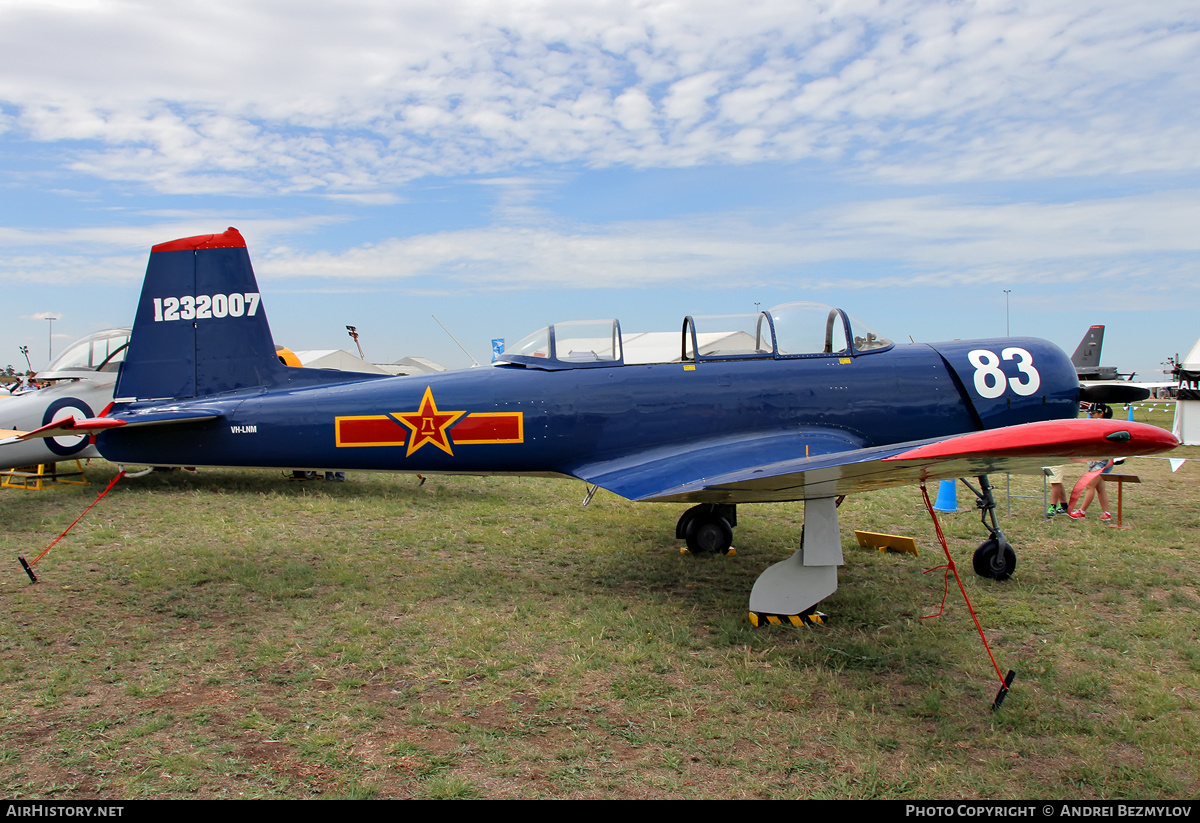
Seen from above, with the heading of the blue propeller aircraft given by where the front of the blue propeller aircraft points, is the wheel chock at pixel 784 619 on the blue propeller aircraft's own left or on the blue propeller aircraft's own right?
on the blue propeller aircraft's own right

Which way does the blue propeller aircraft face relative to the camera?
to the viewer's right
